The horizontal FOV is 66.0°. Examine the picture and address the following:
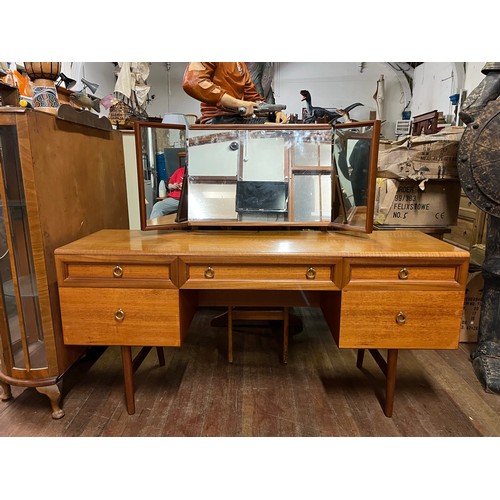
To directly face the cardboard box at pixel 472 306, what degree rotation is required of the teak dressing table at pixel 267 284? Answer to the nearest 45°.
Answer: approximately 135° to its left

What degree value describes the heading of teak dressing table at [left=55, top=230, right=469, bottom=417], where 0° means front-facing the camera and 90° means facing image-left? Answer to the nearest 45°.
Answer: approximately 0°

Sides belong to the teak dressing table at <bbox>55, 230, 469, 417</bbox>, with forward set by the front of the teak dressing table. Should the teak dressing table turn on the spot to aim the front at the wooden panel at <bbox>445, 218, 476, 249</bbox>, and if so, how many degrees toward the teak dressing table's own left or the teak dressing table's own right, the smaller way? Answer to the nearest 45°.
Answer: approximately 135° to the teak dressing table's own left

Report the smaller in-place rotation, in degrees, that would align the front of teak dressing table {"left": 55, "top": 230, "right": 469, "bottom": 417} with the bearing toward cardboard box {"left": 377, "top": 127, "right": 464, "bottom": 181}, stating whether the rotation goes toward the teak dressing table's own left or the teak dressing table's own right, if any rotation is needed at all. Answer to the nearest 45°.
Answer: approximately 135° to the teak dressing table's own left
